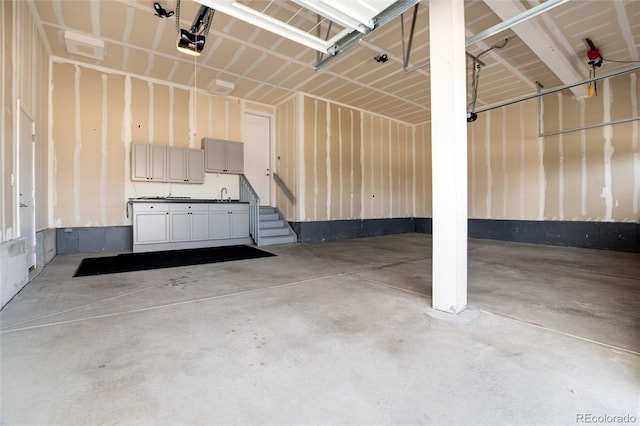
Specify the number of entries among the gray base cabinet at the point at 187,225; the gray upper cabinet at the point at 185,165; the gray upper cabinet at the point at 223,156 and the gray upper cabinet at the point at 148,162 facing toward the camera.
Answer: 4

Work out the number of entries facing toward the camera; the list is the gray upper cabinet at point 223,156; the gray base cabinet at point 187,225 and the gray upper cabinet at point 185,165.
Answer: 3

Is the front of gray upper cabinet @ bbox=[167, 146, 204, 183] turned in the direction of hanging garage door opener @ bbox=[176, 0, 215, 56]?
yes

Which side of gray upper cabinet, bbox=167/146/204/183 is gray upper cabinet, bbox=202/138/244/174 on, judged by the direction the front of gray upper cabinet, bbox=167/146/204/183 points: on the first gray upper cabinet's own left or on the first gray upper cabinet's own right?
on the first gray upper cabinet's own left

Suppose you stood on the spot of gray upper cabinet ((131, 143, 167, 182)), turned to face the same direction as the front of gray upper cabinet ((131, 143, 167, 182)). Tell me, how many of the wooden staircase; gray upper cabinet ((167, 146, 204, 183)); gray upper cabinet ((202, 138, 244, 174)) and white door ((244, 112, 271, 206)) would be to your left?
4

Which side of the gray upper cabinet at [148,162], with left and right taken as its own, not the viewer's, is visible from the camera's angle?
front

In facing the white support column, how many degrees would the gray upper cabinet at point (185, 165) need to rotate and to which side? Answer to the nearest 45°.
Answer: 0° — it already faces it

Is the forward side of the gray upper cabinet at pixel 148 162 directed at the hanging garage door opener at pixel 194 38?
yes

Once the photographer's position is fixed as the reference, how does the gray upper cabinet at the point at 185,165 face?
facing the viewer

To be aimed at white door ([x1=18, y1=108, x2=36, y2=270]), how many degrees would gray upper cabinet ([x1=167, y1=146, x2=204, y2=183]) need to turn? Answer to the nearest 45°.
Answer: approximately 45° to its right
